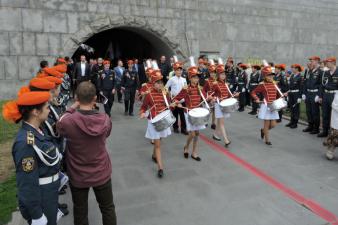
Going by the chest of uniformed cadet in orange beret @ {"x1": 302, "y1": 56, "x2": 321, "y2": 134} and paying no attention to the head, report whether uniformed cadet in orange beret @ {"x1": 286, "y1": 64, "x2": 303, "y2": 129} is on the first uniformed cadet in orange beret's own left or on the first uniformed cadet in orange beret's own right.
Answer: on the first uniformed cadet in orange beret's own right

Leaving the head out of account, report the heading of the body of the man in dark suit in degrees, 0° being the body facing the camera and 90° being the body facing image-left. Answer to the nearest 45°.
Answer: approximately 0°

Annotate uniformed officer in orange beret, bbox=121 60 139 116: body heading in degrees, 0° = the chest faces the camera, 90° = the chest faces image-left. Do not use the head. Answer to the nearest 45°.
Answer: approximately 0°

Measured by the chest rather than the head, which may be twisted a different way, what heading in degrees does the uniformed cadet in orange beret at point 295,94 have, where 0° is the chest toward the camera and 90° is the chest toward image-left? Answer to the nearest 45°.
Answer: approximately 45°

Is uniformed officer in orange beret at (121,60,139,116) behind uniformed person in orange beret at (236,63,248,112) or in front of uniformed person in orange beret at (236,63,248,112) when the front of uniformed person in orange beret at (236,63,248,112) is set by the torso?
in front

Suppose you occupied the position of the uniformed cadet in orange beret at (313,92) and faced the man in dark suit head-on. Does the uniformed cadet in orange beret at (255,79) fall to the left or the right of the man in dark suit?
right

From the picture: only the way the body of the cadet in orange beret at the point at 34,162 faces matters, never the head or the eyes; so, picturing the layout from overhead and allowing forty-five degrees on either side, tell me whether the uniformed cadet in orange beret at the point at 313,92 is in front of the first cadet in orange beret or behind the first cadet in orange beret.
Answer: in front

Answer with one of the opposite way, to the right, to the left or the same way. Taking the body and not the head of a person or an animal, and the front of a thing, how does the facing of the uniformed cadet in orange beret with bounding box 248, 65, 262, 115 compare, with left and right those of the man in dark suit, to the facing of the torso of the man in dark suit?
to the right

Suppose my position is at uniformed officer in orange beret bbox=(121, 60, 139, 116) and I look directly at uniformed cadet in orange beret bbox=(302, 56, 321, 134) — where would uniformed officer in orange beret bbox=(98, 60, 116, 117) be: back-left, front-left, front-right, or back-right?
back-right
